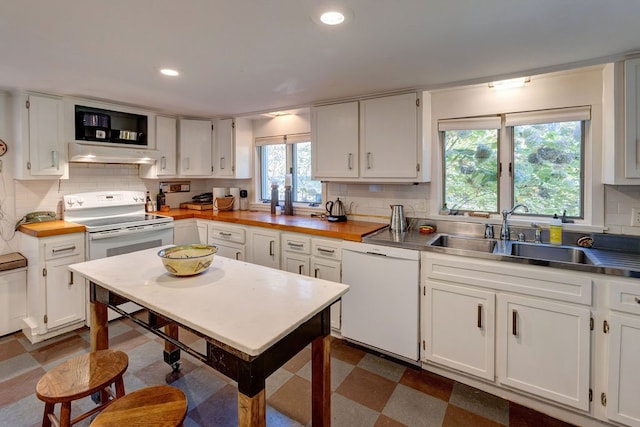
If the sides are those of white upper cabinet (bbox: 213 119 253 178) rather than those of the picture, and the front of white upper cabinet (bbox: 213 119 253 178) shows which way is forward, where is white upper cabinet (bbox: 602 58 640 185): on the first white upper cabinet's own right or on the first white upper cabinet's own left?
on the first white upper cabinet's own left

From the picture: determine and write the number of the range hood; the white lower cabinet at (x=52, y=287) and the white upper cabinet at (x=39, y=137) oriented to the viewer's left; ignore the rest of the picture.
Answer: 0

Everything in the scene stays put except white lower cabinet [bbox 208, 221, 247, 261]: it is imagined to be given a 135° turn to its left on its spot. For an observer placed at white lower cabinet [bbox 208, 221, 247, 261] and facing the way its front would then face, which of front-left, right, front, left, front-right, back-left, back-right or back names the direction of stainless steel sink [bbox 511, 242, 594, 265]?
front-right

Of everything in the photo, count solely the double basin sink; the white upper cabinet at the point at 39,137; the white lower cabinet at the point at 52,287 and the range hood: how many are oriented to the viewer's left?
0

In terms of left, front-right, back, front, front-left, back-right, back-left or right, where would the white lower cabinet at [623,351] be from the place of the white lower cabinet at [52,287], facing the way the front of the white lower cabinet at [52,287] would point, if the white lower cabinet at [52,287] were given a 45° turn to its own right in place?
front-left

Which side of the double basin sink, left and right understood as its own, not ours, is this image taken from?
front

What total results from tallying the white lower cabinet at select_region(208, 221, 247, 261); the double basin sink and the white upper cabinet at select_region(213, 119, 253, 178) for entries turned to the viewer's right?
0

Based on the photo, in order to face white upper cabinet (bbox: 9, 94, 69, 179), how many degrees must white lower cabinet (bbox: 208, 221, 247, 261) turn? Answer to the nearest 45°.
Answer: approximately 45° to its right

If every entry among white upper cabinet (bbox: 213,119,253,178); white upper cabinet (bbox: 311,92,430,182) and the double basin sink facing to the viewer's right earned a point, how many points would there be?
0

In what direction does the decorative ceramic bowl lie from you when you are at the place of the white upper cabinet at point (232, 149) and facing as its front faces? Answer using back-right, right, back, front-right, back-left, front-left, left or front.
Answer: front-left

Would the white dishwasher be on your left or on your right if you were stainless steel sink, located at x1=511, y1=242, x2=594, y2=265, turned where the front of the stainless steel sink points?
on your right

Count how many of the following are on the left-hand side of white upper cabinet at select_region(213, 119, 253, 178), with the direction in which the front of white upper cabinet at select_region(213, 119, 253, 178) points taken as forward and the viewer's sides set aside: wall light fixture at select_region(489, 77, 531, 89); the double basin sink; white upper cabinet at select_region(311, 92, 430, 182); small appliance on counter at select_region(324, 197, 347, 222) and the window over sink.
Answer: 5

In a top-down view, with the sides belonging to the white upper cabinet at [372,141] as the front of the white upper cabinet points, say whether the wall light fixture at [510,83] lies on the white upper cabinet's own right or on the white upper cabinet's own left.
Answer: on the white upper cabinet's own left

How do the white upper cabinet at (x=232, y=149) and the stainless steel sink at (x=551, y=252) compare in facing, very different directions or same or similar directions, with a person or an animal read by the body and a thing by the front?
same or similar directions
